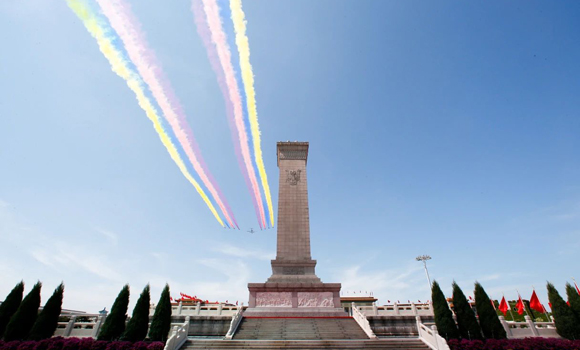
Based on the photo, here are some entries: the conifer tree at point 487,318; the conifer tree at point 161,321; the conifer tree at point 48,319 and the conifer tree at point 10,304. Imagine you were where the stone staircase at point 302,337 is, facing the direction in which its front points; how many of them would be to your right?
3

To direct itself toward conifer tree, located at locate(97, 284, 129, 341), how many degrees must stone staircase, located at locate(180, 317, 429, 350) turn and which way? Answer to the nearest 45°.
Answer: approximately 90° to its right

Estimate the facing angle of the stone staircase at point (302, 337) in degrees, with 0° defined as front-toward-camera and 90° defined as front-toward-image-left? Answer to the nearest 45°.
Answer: approximately 0°

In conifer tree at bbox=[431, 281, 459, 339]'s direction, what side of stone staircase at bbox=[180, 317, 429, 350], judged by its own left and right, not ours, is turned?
left

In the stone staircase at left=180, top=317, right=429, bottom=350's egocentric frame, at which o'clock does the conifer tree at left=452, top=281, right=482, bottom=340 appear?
The conifer tree is roughly at 9 o'clock from the stone staircase.

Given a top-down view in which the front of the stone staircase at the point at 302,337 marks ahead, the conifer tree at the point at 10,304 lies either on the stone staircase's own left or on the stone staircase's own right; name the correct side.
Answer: on the stone staircase's own right

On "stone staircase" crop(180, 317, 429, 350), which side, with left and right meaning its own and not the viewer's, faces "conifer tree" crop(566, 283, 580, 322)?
left

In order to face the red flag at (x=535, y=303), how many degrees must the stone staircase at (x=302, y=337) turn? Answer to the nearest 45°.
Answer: approximately 90° to its left

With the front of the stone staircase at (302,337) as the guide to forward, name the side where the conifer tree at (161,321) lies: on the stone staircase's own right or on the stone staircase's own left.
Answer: on the stone staircase's own right

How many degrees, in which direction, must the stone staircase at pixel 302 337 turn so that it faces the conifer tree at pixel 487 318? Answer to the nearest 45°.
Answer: approximately 90° to its left
